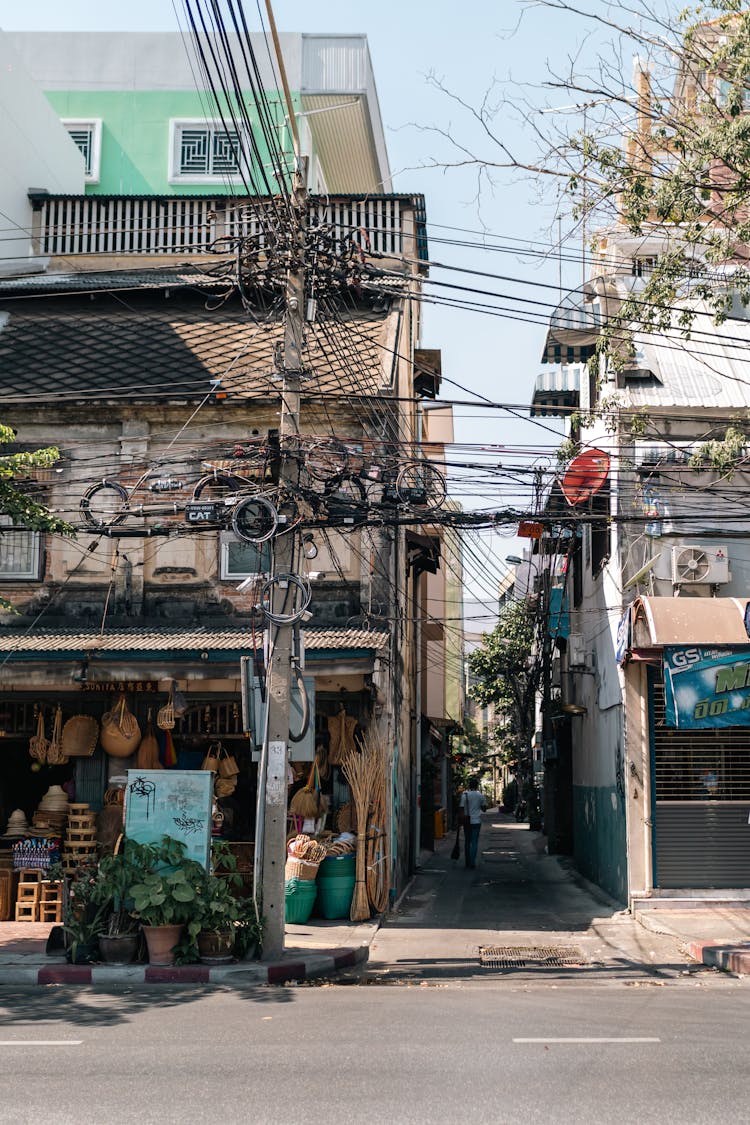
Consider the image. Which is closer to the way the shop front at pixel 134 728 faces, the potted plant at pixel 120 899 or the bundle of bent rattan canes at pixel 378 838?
the potted plant

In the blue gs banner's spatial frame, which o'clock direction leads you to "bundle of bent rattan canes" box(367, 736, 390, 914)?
The bundle of bent rattan canes is roughly at 3 o'clock from the blue gs banner.

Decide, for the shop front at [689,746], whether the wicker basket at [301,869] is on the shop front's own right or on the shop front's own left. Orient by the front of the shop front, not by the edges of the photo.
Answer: on the shop front's own right

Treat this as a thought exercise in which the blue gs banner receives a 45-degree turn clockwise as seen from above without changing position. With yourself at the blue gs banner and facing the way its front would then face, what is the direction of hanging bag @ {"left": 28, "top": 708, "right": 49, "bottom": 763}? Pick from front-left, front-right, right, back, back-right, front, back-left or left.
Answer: front-right

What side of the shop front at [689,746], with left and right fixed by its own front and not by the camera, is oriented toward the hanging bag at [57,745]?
right

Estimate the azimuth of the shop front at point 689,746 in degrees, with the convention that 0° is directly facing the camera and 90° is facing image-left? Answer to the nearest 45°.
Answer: approximately 0°

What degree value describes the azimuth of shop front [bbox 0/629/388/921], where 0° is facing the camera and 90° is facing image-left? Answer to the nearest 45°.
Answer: approximately 0°

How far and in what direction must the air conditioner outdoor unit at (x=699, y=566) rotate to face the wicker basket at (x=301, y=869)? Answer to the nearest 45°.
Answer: approximately 90° to its right

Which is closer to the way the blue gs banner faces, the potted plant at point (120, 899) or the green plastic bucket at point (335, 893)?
the potted plant

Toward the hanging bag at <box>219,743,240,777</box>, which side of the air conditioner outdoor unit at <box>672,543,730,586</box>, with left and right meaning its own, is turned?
right

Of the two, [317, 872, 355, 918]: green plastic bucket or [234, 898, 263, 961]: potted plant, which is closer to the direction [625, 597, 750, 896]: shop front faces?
the potted plant
